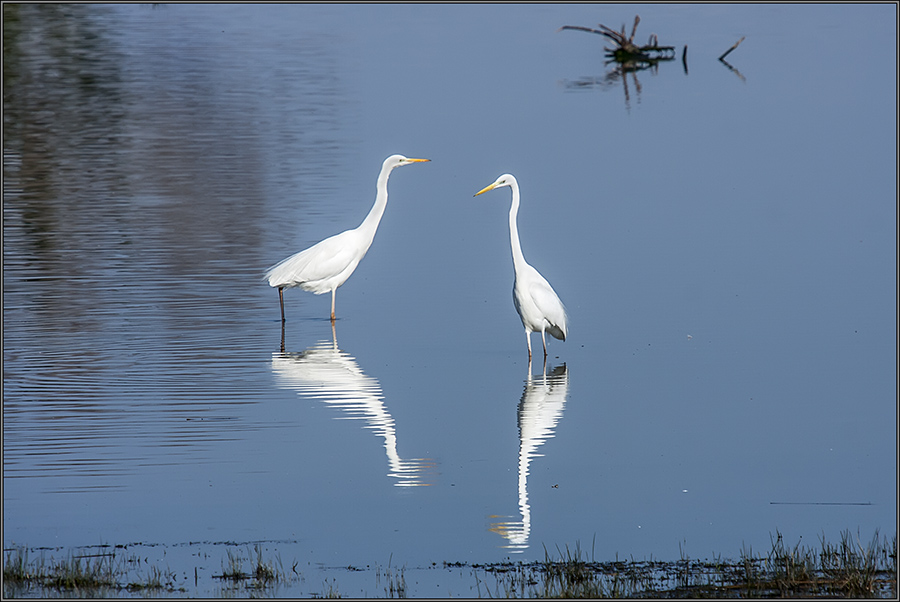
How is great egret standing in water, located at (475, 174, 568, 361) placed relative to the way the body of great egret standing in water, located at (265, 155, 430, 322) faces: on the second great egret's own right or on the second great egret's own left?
on the second great egret's own right

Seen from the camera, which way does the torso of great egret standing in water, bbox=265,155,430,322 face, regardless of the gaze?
to the viewer's right
